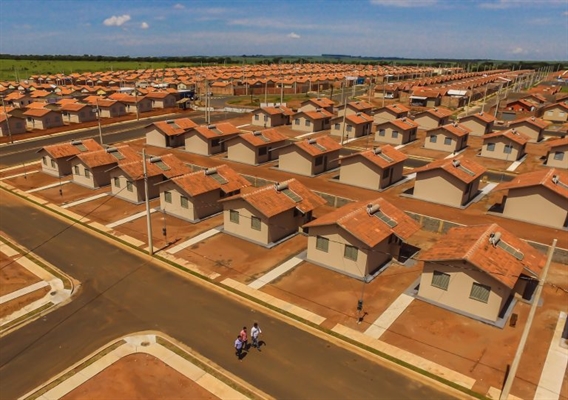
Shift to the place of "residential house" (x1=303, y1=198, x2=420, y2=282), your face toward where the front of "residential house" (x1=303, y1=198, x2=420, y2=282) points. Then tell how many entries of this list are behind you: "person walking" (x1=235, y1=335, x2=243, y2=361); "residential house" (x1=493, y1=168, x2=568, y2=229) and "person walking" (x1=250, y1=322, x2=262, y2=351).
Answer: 1

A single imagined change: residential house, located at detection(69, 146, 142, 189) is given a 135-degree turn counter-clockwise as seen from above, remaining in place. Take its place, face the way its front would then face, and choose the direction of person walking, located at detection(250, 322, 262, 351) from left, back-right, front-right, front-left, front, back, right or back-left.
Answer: right

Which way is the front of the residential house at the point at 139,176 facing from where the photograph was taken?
facing the viewer and to the left of the viewer

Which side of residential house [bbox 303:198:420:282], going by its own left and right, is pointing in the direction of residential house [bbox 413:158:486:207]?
back

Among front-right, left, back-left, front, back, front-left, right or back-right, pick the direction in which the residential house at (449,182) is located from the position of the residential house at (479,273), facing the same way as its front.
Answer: back-right

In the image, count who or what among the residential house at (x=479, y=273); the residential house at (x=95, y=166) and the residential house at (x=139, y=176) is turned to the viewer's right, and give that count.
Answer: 0

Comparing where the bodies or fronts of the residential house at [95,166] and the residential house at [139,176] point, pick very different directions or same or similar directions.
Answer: same or similar directions

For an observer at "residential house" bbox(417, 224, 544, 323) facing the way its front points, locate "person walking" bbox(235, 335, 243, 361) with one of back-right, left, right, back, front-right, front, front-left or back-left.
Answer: front

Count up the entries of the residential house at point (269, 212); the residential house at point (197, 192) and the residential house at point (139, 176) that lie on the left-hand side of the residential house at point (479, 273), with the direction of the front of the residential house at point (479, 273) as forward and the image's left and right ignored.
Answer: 0

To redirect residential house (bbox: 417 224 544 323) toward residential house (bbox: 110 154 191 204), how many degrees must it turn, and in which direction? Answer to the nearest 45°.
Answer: approximately 45° to its right

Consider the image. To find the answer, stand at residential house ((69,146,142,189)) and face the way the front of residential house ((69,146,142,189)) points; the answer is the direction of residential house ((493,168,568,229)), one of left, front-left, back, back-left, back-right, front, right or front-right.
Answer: left

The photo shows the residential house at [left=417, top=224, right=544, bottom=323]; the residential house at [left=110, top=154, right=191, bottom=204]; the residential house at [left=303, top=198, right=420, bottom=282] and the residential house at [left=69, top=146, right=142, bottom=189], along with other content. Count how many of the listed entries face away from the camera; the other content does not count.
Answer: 0

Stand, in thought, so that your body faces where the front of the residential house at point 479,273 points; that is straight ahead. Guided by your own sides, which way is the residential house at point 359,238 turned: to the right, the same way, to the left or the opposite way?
the same way

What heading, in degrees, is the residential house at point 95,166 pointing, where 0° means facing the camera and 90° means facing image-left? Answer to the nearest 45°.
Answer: approximately 45°

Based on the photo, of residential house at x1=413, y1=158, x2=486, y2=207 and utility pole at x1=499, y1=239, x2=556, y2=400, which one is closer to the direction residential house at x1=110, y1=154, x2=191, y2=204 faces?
the utility pole

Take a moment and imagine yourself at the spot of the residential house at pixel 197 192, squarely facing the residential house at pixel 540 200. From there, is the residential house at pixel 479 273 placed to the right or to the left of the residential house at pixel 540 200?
right

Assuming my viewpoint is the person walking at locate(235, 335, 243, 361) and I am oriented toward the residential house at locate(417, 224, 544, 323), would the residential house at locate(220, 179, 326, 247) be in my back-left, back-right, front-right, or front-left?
front-left

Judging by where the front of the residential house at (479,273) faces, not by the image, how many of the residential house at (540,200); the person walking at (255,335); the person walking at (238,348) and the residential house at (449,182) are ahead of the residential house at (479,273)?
2

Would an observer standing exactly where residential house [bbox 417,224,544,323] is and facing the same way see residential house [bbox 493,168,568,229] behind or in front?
behind

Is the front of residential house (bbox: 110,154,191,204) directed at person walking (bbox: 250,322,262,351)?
no

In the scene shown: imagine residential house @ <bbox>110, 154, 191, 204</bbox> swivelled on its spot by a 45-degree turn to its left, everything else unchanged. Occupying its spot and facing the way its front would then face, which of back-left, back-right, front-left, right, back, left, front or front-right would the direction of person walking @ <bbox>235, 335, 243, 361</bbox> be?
front

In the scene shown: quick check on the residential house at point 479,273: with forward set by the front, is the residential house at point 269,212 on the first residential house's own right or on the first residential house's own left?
on the first residential house's own right

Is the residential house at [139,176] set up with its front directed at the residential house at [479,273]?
no
